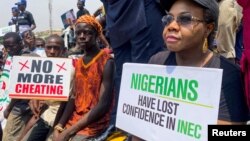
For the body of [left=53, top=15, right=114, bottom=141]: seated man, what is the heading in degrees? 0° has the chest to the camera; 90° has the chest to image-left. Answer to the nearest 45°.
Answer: approximately 45°

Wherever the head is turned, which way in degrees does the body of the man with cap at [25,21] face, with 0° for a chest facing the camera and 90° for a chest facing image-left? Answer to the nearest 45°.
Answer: approximately 45°

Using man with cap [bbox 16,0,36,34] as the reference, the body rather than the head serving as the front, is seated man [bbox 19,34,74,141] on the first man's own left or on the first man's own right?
on the first man's own left

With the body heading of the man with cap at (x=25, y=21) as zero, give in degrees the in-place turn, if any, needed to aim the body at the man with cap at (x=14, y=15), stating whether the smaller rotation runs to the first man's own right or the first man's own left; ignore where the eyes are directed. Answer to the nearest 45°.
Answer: approximately 135° to the first man's own right

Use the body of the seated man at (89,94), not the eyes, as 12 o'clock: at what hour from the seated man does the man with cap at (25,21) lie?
The man with cap is roughly at 4 o'clock from the seated man.

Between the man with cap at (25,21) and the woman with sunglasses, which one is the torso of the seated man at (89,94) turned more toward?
the woman with sunglasses

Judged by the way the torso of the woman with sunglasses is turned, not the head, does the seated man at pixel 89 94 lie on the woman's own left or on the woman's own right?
on the woman's own right
